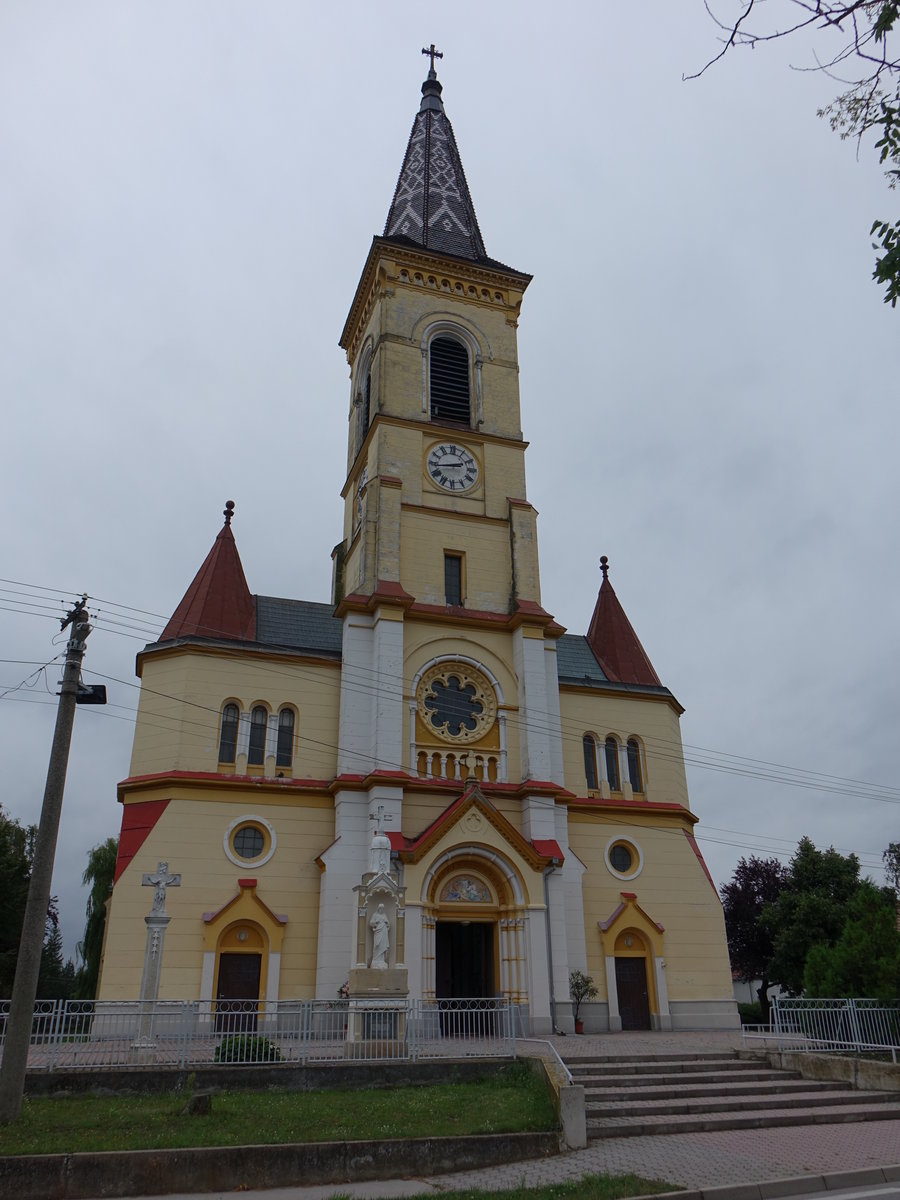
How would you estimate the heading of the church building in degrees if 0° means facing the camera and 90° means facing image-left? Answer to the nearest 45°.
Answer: approximately 0°

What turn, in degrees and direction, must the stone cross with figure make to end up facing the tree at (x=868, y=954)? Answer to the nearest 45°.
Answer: approximately 90° to its left

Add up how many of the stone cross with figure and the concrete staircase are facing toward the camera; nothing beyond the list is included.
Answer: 2

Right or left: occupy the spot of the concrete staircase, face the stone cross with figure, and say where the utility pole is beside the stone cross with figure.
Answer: left

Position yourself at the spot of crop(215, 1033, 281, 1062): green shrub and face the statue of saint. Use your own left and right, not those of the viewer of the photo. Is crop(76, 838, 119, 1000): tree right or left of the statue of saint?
left

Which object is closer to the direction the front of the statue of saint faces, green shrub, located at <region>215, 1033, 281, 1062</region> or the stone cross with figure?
the green shrub

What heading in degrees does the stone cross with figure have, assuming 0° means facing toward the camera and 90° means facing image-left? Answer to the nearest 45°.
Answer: approximately 0°

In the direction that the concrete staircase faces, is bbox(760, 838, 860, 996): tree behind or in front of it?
behind
